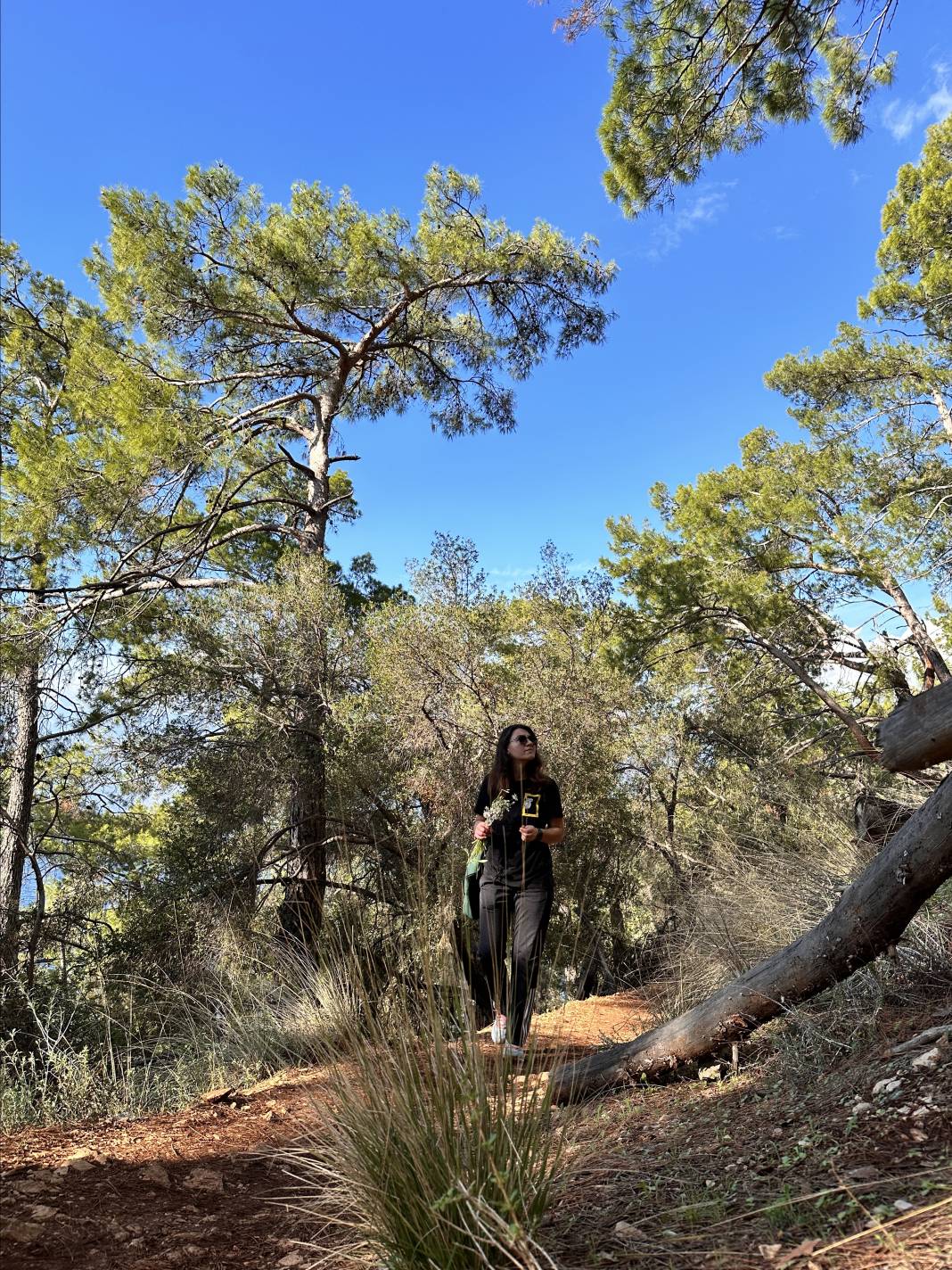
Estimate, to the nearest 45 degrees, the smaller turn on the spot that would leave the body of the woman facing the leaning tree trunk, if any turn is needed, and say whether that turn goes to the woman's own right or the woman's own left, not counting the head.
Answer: approximately 45° to the woman's own left

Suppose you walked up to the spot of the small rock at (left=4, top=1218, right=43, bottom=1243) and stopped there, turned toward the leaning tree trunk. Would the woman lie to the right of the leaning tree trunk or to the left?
left

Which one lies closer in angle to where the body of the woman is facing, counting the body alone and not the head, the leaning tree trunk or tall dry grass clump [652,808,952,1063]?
the leaning tree trunk

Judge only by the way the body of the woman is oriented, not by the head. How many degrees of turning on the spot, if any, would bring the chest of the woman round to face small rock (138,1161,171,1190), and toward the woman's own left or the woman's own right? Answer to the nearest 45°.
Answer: approximately 45° to the woman's own right

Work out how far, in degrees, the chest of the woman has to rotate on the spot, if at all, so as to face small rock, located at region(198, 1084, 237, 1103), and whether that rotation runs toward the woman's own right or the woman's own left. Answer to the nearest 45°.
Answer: approximately 90° to the woman's own right

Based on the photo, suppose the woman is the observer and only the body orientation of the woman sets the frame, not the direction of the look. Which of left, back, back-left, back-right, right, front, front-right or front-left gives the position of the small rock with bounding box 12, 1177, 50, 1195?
front-right

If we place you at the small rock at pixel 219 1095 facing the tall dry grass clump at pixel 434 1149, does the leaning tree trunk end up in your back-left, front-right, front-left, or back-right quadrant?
front-left

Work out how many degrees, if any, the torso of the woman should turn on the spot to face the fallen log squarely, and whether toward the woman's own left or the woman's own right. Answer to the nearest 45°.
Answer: approximately 45° to the woman's own left

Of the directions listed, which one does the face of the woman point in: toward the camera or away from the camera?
toward the camera

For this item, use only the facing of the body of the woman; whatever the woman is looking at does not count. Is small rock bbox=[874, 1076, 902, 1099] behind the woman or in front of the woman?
in front

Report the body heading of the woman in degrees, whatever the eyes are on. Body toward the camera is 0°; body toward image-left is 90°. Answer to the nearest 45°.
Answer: approximately 0°
